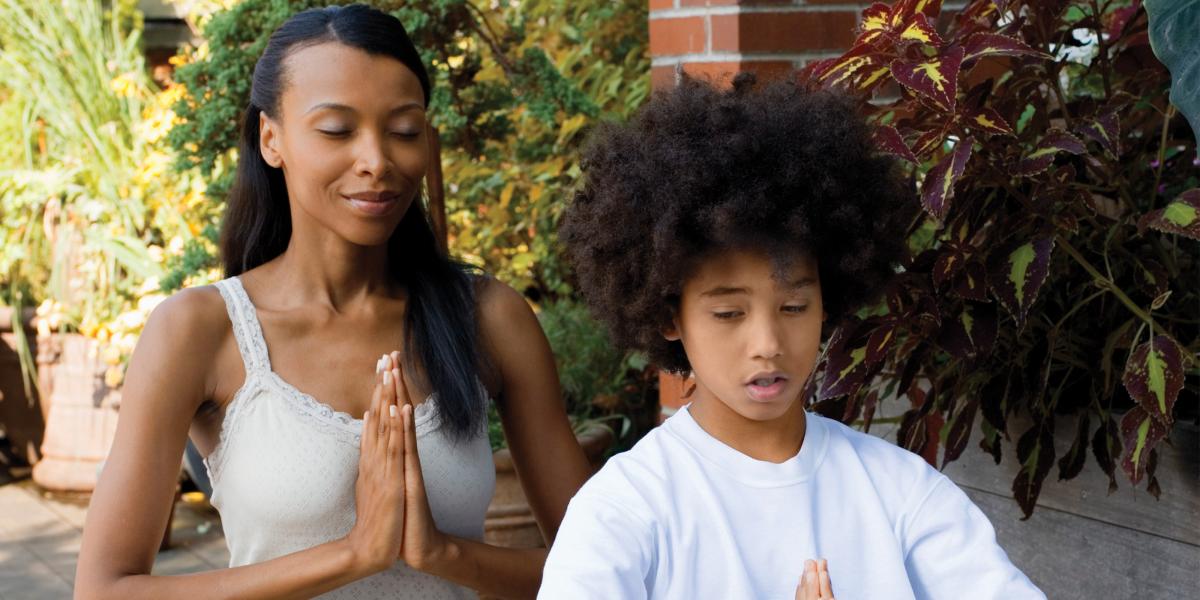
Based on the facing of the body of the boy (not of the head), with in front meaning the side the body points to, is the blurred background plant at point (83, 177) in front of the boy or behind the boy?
behind

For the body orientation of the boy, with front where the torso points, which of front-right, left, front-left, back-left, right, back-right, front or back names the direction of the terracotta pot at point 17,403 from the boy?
back-right

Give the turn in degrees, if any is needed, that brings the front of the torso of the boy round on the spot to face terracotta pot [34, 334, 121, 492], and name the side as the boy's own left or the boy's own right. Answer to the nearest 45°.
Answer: approximately 135° to the boy's own right

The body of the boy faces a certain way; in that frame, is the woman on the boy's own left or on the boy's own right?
on the boy's own right

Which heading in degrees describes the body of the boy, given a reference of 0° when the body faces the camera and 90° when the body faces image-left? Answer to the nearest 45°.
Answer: approximately 0°

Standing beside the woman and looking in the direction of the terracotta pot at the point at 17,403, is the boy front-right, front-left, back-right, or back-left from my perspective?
back-right

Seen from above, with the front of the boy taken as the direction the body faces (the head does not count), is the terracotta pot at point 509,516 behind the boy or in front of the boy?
behind

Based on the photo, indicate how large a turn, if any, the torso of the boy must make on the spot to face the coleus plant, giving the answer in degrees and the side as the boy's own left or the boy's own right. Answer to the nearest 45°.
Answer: approximately 135° to the boy's own left
